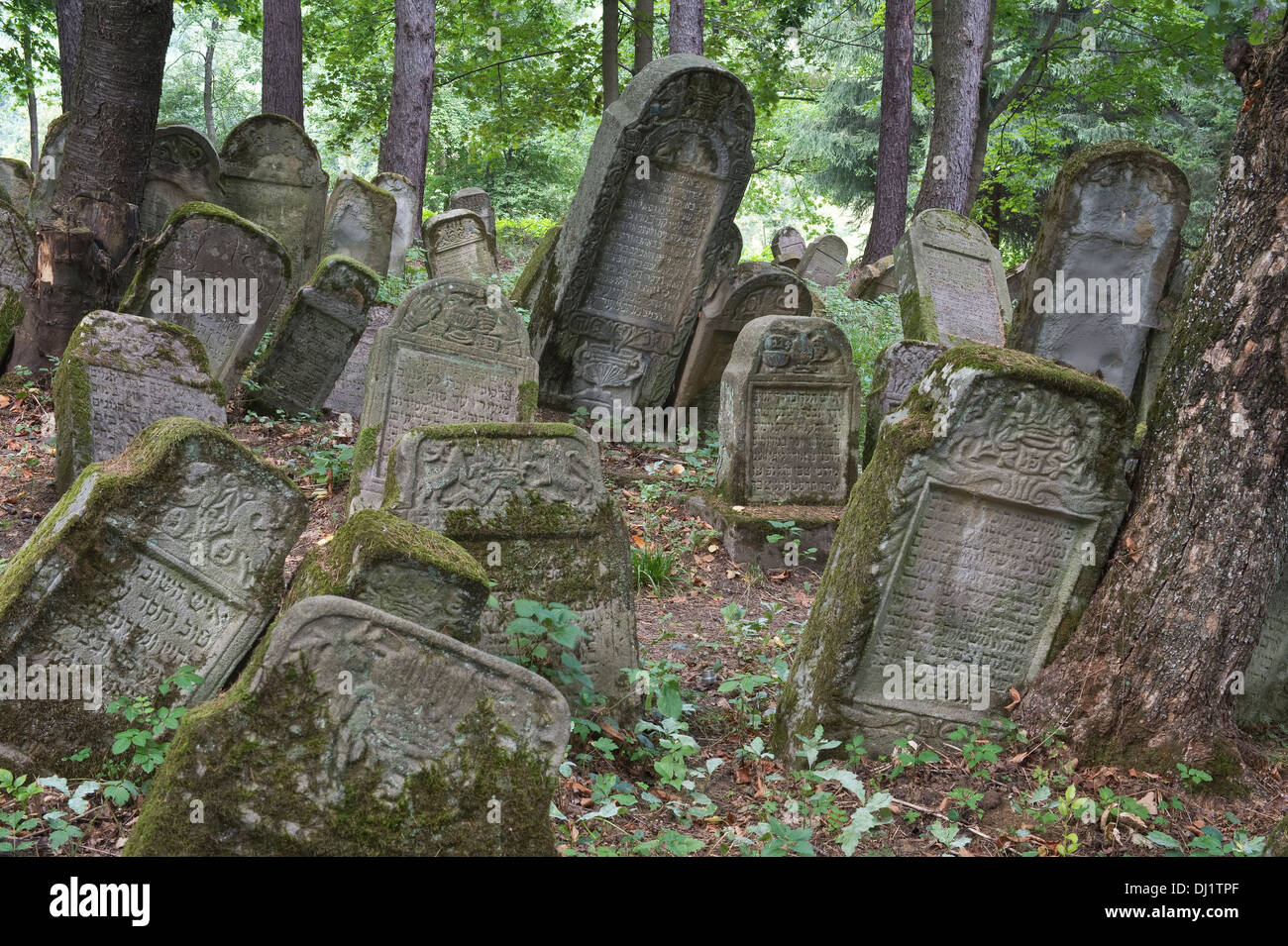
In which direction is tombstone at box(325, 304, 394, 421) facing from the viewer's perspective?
toward the camera

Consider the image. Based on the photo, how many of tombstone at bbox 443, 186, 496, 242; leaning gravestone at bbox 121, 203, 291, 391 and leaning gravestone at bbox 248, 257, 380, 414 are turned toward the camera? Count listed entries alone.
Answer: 3

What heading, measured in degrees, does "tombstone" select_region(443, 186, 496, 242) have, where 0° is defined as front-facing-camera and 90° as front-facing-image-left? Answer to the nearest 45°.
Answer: approximately 0°

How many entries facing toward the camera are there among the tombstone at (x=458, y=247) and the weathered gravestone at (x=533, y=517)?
2

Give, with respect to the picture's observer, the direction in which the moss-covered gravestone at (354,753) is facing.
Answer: facing the viewer

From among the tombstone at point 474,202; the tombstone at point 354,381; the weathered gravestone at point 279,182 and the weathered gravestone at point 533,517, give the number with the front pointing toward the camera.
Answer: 4

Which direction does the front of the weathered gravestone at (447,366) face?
toward the camera

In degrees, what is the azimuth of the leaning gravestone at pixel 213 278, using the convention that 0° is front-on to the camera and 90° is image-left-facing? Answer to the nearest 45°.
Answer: approximately 0°

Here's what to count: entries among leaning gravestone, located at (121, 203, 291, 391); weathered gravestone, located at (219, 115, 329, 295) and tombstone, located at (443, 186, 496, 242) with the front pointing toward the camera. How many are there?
3

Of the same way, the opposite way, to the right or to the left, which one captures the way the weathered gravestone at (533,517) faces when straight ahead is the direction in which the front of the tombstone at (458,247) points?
the same way

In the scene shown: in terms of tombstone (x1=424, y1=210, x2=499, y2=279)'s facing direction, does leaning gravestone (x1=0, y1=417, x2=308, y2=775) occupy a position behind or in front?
in front

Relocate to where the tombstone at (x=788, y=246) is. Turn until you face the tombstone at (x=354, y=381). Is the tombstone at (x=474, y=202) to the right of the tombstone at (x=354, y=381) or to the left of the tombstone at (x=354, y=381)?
right

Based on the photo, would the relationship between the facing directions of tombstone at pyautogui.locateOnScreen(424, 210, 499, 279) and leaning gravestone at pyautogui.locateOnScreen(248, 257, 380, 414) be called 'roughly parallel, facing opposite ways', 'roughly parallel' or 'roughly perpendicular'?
roughly parallel

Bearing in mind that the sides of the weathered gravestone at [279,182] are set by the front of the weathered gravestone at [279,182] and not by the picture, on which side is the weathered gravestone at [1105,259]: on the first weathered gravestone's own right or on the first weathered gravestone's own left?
on the first weathered gravestone's own left
